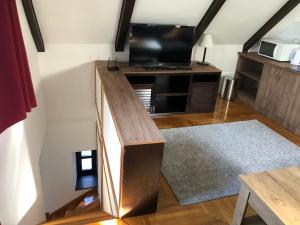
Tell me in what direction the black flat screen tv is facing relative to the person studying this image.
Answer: facing the viewer

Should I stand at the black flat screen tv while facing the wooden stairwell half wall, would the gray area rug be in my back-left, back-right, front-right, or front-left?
front-left

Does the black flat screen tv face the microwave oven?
no

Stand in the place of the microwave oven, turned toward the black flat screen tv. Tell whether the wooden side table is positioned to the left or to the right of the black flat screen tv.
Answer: left

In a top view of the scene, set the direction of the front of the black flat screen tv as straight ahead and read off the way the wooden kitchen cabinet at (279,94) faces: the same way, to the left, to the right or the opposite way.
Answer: to the right

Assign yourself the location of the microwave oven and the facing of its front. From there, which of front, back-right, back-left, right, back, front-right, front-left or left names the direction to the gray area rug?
front-left

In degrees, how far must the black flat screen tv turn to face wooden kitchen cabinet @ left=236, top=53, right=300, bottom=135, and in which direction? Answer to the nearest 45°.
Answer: approximately 90° to its left

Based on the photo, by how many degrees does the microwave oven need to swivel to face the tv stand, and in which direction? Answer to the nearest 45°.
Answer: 0° — it already faces it

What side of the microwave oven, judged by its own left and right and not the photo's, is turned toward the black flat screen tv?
front

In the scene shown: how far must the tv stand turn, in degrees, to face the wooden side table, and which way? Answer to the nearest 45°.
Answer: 0° — it already faces it

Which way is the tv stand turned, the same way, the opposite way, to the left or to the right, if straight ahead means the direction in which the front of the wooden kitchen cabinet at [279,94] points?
to the left

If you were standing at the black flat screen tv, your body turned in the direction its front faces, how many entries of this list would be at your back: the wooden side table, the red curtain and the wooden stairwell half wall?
0

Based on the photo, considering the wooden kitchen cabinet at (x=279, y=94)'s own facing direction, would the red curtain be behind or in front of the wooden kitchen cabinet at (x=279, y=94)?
in front

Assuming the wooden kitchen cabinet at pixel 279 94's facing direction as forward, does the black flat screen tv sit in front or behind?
in front

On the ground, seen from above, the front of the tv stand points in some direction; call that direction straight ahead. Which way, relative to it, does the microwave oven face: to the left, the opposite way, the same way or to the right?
to the right

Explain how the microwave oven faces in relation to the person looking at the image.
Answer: facing the viewer and to the left of the viewer

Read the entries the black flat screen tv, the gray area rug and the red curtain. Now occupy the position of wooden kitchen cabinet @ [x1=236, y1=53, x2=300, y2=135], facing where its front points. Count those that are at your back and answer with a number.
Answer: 0

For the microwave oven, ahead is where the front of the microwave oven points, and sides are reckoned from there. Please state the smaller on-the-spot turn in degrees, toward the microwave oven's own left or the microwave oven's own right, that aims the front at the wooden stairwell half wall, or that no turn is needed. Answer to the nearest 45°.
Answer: approximately 45° to the microwave oven's own left

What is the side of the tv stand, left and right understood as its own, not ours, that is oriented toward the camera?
front

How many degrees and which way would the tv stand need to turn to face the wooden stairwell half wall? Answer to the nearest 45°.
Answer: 0° — it already faces it
